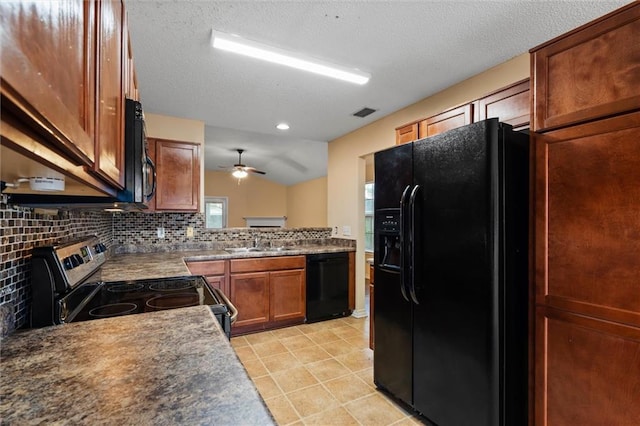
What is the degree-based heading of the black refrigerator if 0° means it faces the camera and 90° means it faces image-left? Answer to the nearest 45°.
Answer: approximately 45°

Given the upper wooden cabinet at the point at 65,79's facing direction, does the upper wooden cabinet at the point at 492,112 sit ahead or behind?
ahead

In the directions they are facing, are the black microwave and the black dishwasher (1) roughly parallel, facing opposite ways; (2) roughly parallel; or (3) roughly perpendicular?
roughly perpendicular

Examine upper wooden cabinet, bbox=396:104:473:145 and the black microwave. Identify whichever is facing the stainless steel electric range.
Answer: the upper wooden cabinet

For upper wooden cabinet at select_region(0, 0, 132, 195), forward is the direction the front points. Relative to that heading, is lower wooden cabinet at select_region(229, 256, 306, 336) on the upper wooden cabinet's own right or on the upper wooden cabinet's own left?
on the upper wooden cabinet's own left

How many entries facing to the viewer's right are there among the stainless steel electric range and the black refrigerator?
1

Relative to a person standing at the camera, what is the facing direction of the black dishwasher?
facing the viewer and to the right of the viewer

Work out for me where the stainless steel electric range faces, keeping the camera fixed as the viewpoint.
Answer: facing to the right of the viewer

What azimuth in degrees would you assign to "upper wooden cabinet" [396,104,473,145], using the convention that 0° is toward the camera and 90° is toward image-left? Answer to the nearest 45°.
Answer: approximately 45°

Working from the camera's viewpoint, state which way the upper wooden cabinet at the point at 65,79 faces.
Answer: facing to the right of the viewer

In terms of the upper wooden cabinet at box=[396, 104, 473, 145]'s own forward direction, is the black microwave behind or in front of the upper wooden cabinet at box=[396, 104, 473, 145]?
in front

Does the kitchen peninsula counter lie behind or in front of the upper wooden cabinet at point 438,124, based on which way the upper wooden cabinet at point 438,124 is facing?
in front
